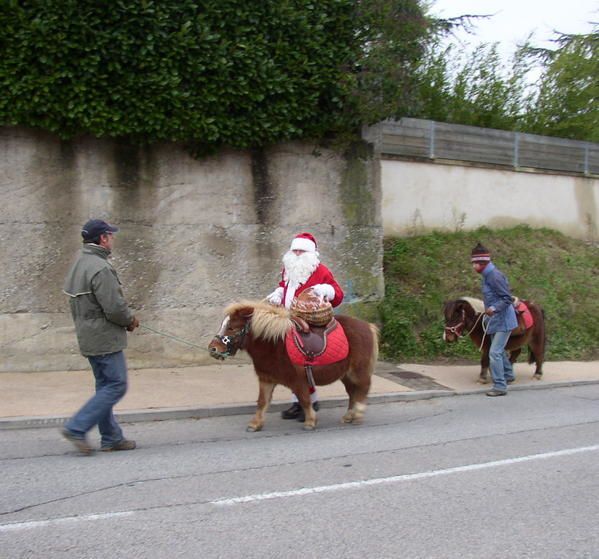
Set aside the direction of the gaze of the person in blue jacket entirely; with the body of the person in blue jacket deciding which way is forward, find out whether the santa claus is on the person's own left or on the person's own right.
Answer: on the person's own left

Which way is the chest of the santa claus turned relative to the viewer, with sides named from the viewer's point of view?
facing the viewer and to the left of the viewer

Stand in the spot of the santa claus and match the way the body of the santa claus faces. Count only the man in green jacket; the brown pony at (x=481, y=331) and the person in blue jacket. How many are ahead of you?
1

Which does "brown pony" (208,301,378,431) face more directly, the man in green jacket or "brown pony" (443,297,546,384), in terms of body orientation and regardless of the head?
the man in green jacket

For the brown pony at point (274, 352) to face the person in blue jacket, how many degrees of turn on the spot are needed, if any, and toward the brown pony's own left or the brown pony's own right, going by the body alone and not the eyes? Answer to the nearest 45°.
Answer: approximately 135° to the brown pony's own right

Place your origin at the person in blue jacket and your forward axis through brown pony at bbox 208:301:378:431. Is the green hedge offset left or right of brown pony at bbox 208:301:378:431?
right

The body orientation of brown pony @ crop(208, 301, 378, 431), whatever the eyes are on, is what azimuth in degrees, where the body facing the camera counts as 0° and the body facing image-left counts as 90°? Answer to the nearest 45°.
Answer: approximately 90°

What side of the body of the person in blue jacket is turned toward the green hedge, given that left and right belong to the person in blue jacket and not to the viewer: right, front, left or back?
front

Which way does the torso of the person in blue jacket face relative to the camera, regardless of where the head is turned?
to the viewer's left

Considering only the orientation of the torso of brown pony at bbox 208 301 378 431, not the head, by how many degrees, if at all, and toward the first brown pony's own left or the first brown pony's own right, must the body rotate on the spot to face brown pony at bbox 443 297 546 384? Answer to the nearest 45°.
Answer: approximately 135° to the first brown pony's own right

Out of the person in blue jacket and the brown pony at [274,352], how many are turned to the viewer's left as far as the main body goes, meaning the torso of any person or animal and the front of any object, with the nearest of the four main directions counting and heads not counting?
2

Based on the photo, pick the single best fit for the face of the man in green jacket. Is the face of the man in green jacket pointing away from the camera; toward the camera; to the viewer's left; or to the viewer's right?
to the viewer's right
